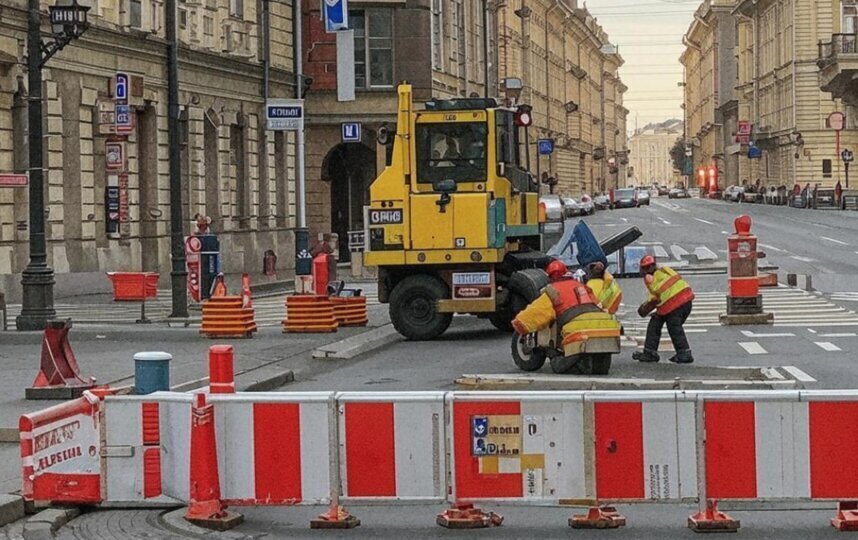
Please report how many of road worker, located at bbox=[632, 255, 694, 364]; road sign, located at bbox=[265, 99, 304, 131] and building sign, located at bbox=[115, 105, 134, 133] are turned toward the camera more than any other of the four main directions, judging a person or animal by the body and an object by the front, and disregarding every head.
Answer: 2

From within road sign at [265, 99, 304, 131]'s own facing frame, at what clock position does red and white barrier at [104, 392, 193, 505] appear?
The red and white barrier is roughly at 12 o'clock from the road sign.

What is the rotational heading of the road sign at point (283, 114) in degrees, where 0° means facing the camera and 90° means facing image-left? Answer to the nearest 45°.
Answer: approximately 0°

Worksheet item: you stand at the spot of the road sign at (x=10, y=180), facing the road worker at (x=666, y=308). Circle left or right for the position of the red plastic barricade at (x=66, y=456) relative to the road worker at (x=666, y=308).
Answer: right

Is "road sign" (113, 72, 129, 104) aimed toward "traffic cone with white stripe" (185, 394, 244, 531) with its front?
yes

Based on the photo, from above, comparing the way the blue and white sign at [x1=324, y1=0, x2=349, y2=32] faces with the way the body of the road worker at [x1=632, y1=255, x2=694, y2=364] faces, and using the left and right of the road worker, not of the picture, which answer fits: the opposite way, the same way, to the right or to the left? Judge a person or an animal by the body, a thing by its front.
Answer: to the left

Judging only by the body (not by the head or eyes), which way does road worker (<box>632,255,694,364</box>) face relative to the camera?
to the viewer's left

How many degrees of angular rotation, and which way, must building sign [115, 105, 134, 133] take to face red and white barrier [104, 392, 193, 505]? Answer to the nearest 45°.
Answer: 0° — it already faces it
